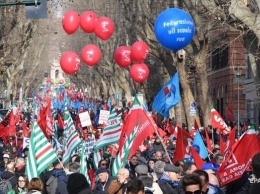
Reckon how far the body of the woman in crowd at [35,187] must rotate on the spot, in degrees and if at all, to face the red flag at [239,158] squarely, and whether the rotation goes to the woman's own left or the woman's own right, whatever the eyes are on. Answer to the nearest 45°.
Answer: approximately 90° to the woman's own right

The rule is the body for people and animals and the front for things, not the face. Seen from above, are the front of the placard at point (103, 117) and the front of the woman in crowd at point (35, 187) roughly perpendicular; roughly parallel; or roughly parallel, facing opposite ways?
roughly parallel, facing opposite ways

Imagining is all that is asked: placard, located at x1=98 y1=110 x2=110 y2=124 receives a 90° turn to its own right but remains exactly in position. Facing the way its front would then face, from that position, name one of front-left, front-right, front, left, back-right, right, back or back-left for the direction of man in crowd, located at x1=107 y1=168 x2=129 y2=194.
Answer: left

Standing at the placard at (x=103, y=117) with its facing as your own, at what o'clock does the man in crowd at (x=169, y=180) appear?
The man in crowd is roughly at 12 o'clock from the placard.

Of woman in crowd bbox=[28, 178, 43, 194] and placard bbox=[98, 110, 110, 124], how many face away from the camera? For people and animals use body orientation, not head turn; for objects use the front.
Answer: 1

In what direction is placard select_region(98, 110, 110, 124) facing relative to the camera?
toward the camera
